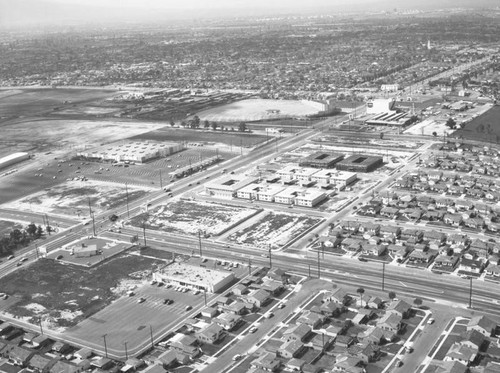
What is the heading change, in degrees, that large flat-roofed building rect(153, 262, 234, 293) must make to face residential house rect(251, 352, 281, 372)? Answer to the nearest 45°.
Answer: approximately 45° to its left

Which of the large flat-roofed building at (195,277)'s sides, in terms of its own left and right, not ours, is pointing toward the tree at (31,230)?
right

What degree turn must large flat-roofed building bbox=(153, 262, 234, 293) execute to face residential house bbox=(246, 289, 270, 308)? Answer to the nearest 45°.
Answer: approximately 90° to its left

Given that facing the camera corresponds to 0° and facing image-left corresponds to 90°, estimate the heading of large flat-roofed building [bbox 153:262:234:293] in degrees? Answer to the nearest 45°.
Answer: approximately 45°

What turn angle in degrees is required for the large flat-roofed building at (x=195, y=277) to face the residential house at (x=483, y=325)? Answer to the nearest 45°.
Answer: approximately 90° to its left

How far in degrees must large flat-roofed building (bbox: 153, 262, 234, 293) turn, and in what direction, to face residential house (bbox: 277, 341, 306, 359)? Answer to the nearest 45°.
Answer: approximately 90° to its left

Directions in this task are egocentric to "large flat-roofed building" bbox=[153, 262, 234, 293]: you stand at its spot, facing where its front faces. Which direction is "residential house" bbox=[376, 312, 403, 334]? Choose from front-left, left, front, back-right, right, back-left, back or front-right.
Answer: left

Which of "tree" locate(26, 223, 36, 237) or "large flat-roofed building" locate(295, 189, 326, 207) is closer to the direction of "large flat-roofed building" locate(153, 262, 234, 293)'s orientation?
the tree

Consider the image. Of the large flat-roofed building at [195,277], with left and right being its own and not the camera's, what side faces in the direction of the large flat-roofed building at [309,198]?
back

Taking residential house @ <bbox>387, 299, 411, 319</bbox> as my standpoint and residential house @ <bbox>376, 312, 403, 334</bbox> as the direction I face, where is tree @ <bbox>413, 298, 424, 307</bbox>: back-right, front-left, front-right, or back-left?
back-left

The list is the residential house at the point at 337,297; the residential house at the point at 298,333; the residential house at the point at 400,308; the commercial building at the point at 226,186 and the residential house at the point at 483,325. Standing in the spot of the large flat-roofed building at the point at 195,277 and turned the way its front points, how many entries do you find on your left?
4

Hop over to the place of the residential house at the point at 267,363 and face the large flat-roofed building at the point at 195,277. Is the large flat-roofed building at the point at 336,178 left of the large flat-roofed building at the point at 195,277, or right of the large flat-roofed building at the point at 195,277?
right

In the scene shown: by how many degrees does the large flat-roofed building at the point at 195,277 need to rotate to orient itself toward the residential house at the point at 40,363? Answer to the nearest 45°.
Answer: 0° — it already faces it

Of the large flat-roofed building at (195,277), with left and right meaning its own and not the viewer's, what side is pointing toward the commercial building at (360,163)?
back

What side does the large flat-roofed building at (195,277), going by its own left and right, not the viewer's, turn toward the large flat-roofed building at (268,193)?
back

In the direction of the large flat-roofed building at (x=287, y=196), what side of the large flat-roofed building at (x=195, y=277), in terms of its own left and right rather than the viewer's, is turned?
back

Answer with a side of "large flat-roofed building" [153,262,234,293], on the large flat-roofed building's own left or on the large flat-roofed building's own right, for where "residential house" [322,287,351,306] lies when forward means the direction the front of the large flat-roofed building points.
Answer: on the large flat-roofed building's own left

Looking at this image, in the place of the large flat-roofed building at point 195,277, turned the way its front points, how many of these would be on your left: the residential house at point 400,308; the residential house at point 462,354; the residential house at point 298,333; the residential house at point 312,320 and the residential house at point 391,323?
5
